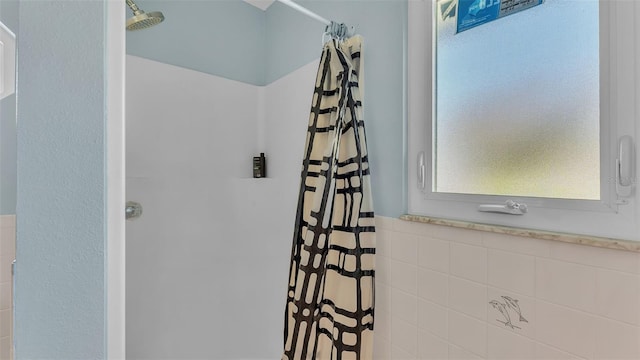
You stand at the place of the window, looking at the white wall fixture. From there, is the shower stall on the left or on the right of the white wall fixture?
right

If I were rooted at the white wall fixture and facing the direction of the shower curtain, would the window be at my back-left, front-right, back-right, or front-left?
front-right

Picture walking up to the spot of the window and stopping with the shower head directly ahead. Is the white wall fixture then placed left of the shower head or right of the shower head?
left

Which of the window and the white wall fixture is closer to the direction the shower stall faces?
the window
